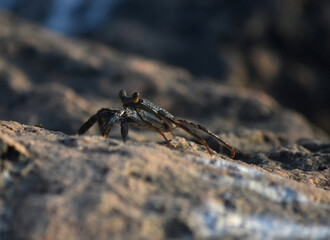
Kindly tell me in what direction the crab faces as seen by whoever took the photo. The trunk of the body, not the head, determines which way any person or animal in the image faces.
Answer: facing the viewer and to the left of the viewer

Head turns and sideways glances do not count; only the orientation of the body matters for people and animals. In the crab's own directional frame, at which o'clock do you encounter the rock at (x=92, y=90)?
The rock is roughly at 4 o'clock from the crab.
